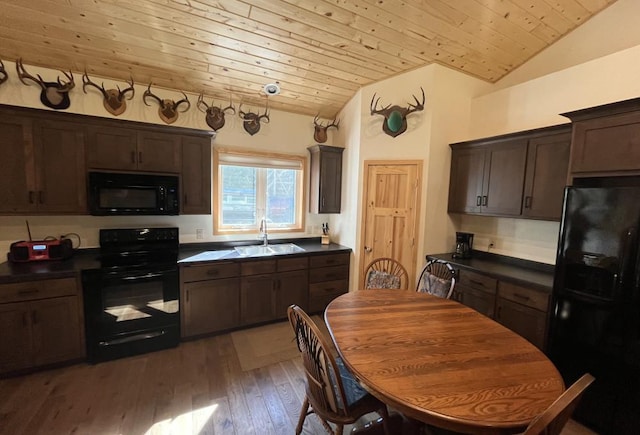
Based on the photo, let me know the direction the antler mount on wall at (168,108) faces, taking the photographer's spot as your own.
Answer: facing the viewer

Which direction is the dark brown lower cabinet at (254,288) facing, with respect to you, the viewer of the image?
facing the viewer and to the right of the viewer

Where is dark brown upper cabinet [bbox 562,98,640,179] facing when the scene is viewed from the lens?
facing the viewer and to the left of the viewer

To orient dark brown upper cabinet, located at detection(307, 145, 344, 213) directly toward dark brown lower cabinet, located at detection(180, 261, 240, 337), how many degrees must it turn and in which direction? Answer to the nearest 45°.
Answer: approximately 90° to its right

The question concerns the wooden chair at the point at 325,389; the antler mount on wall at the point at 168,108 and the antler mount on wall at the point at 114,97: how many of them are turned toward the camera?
2

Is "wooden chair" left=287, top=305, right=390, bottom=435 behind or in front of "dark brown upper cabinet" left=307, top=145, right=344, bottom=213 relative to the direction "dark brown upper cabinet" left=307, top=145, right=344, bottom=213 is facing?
in front

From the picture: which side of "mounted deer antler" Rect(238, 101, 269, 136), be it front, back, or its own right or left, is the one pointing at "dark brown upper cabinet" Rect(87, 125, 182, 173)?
right

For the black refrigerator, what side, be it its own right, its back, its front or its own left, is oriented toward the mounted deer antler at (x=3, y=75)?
front

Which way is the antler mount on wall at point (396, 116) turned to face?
toward the camera

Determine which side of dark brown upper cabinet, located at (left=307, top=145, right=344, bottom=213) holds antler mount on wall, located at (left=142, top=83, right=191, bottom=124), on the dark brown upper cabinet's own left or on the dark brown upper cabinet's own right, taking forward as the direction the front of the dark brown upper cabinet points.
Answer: on the dark brown upper cabinet's own right

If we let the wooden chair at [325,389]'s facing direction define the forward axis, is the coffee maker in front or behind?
in front
